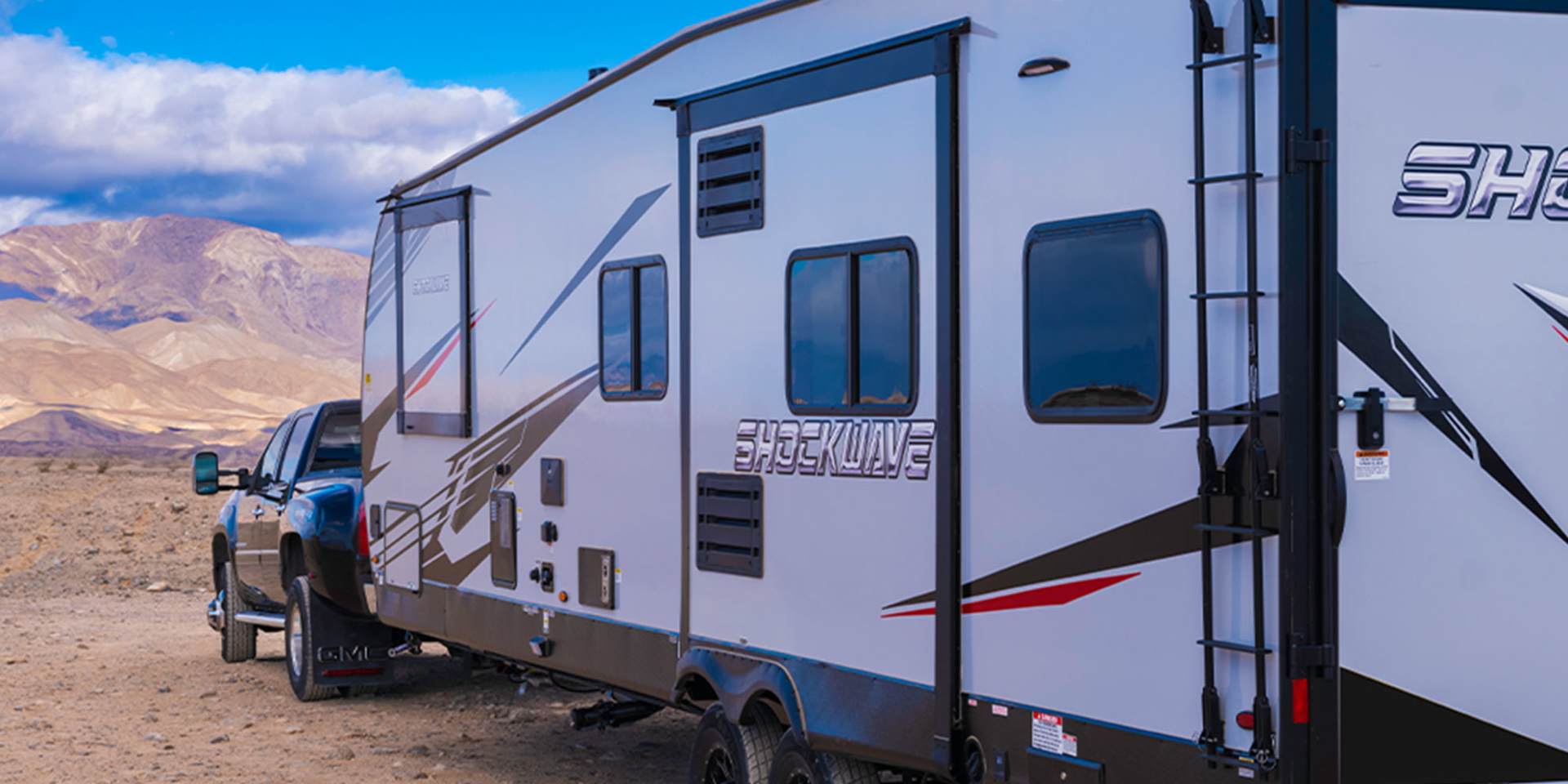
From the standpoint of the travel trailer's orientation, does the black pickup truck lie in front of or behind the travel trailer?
in front

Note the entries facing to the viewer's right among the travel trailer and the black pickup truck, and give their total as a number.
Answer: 0

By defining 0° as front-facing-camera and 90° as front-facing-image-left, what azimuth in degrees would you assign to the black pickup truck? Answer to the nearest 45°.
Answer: approximately 180°

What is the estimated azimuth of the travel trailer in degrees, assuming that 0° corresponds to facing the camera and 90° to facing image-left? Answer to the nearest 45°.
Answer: approximately 135°

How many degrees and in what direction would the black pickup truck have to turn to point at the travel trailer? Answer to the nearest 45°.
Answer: approximately 180°

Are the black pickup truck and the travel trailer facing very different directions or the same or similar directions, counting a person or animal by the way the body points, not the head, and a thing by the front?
same or similar directions
